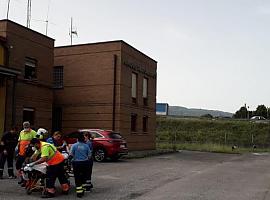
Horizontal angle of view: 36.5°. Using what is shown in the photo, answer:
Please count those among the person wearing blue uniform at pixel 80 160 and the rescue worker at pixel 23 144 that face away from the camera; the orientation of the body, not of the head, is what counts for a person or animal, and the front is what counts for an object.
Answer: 1

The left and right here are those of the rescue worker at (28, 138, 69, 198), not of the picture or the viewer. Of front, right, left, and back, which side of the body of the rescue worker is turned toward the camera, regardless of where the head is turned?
left

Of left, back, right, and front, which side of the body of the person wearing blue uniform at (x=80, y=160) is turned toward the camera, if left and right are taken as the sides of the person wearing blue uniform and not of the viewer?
back

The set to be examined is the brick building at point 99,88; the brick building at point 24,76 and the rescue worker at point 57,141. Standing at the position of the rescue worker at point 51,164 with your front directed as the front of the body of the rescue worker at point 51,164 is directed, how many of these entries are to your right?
3

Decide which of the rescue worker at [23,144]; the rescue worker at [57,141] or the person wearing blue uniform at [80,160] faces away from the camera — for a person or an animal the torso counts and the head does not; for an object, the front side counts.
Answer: the person wearing blue uniform

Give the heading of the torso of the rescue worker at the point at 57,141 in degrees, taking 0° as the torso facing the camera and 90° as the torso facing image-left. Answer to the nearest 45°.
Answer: approximately 45°

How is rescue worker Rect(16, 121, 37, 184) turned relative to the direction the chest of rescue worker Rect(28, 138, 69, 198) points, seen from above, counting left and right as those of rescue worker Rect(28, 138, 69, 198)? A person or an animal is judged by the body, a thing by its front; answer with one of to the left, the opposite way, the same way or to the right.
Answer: to the left

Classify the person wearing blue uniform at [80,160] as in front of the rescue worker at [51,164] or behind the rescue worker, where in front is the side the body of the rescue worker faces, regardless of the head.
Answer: behind

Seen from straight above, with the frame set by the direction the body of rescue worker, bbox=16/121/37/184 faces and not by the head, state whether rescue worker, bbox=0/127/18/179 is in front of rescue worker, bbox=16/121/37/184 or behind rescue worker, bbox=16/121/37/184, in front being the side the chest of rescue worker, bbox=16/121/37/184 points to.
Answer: behind

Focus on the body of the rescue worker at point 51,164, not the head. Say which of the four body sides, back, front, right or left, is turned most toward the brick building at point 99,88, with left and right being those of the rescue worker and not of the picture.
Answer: right

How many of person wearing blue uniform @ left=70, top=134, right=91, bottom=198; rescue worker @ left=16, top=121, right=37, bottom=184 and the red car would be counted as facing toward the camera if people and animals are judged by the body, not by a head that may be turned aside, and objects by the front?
1
